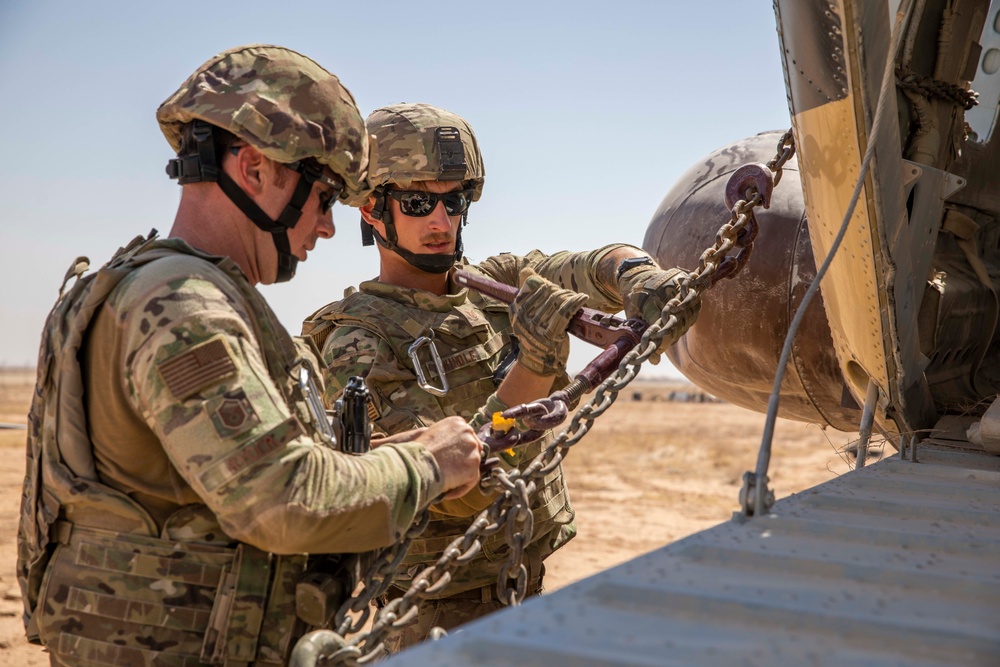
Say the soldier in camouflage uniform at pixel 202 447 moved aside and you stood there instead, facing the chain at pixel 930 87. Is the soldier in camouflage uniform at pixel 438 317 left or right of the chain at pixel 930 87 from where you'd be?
left

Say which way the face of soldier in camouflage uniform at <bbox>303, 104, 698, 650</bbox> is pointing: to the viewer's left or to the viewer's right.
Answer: to the viewer's right

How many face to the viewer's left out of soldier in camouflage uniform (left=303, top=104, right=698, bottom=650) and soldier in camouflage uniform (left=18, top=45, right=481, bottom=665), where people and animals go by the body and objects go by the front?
0

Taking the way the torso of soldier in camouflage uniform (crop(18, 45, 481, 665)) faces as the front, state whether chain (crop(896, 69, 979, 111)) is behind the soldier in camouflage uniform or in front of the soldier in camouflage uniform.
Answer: in front

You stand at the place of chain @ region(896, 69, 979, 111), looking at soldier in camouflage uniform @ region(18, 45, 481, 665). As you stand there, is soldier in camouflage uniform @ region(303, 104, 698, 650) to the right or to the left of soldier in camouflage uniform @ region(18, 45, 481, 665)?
right

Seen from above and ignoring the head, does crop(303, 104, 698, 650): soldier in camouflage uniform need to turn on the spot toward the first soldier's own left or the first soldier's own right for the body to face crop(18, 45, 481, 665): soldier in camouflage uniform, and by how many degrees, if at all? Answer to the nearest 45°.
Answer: approximately 45° to the first soldier's own right

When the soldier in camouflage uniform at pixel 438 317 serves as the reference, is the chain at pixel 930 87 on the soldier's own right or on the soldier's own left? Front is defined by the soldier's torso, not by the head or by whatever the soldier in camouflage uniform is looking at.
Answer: on the soldier's own left

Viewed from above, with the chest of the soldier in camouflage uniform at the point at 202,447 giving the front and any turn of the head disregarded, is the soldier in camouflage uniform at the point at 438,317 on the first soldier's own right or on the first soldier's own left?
on the first soldier's own left

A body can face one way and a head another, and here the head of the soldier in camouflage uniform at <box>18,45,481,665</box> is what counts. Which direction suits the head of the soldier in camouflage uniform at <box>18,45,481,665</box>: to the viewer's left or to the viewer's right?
to the viewer's right

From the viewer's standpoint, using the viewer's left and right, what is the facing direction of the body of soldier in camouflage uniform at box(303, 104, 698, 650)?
facing the viewer and to the right of the viewer

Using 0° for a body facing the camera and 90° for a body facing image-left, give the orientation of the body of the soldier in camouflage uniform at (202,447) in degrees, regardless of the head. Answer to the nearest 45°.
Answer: approximately 270°
